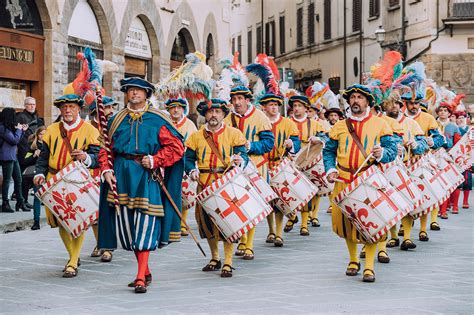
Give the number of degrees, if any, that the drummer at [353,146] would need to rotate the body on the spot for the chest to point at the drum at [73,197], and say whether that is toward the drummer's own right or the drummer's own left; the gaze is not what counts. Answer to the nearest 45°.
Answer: approximately 90° to the drummer's own right

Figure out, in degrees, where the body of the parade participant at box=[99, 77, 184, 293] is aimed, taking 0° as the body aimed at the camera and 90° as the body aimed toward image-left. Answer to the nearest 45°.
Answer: approximately 0°

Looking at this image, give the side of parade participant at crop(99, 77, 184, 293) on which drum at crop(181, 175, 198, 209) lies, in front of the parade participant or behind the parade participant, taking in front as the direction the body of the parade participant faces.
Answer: behind

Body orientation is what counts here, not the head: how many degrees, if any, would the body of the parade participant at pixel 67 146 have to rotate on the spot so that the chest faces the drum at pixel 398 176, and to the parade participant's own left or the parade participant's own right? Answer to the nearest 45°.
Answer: approximately 90° to the parade participant's own left

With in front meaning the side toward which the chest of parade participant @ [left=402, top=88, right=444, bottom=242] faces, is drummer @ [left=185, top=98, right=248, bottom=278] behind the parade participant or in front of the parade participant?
in front

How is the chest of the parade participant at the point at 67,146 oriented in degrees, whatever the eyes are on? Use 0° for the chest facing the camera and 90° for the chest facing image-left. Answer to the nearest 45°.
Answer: approximately 0°

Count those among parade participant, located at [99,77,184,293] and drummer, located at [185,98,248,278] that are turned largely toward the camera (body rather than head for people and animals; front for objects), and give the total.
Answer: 2
